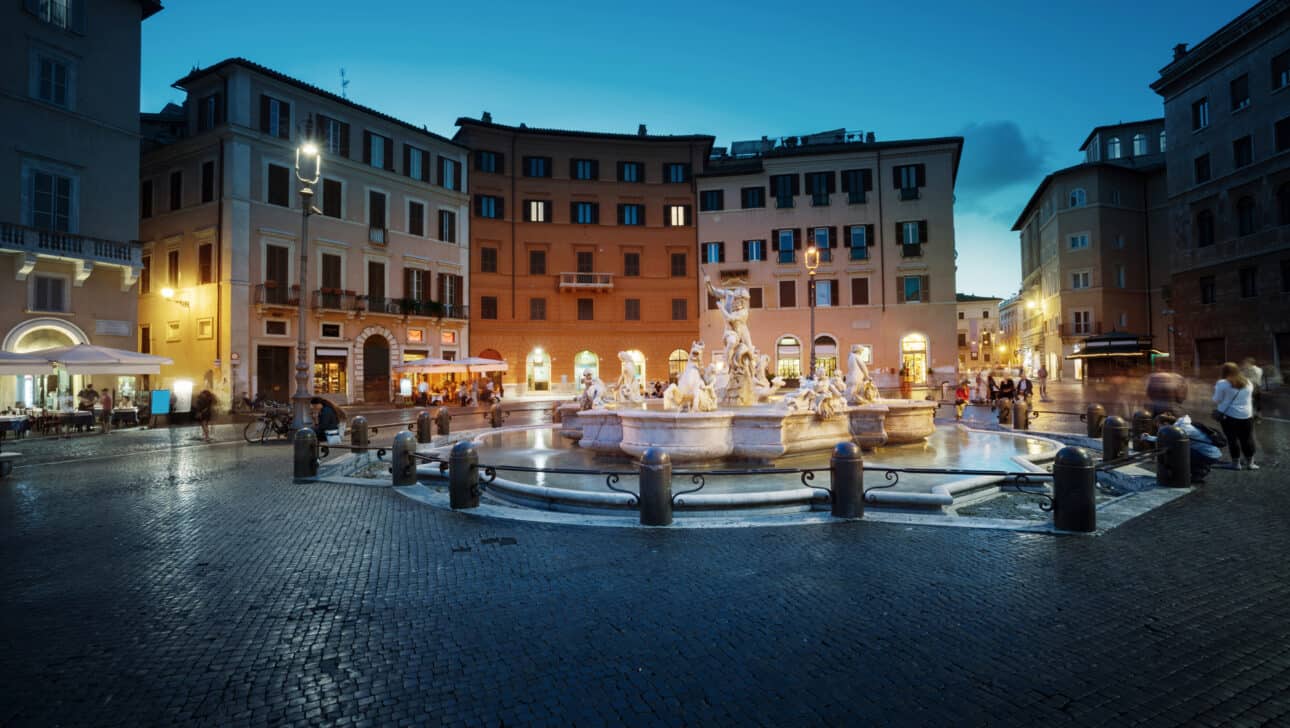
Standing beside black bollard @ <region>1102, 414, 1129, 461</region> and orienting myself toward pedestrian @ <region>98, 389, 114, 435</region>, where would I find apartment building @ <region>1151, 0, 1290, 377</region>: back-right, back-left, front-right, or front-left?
back-right

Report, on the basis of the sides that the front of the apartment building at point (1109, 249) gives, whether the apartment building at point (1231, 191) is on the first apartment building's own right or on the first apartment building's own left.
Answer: on the first apartment building's own left

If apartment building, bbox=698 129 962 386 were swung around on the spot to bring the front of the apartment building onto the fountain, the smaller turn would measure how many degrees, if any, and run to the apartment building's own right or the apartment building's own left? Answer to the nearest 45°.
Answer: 0° — it already faces it

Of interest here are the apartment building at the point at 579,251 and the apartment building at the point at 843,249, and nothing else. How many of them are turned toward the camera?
2

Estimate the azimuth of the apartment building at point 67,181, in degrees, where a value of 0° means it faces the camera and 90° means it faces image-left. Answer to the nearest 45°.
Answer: approximately 315°

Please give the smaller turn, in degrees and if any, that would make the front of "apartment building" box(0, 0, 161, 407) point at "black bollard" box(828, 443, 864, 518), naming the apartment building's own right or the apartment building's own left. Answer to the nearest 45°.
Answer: approximately 45° to the apartment building's own right

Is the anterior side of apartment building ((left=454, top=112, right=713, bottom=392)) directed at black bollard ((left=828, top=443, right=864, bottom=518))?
yes

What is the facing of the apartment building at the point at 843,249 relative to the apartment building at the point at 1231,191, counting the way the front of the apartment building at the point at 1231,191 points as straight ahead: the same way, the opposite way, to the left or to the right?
to the left

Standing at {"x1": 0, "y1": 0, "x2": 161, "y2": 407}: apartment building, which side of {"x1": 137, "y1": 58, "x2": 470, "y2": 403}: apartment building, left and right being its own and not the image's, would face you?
right

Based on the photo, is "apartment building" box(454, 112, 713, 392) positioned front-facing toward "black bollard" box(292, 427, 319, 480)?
yes

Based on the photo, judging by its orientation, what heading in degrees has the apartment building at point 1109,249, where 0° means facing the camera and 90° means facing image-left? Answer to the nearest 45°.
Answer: approximately 45°

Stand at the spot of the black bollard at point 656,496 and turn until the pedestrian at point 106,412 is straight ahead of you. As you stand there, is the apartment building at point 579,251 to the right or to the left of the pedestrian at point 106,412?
right
